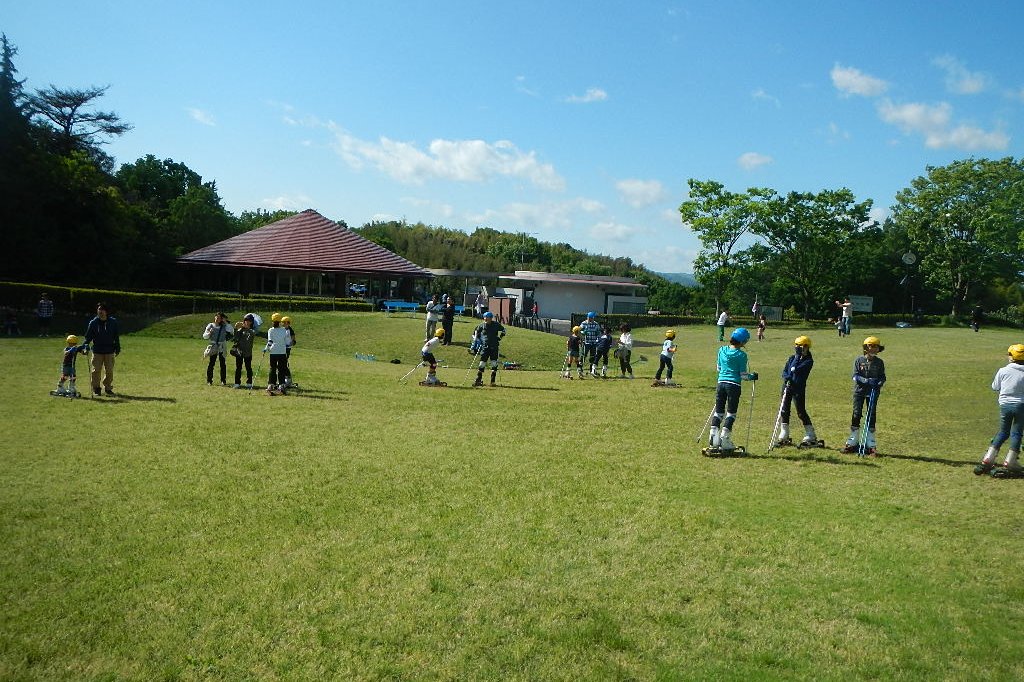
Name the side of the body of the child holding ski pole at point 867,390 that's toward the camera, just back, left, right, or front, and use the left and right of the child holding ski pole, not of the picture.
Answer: front

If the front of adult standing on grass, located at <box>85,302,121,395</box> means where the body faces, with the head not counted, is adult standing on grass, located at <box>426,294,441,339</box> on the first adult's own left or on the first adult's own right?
on the first adult's own left

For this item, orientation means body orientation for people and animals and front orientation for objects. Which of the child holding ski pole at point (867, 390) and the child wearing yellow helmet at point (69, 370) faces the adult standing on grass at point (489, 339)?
the child wearing yellow helmet

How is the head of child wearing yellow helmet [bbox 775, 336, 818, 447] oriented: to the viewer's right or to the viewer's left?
to the viewer's left

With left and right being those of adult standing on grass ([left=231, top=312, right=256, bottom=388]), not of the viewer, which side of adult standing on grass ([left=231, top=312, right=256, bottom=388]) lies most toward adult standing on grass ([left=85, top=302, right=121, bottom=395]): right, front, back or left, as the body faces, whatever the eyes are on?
right

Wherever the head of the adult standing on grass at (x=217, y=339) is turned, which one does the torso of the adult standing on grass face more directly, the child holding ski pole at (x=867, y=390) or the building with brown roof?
the child holding ski pole

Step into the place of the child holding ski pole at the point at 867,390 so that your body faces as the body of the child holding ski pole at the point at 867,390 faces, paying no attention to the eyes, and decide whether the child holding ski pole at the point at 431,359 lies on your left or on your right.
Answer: on your right

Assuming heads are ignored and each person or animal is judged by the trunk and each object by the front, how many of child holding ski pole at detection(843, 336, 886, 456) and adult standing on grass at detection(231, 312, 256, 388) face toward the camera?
2

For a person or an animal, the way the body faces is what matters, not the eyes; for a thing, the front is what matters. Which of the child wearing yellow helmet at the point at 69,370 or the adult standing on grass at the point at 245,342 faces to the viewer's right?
the child wearing yellow helmet

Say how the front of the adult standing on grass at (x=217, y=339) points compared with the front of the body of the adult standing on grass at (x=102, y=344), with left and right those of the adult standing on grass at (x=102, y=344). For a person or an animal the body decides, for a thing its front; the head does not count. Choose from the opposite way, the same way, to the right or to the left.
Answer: the same way

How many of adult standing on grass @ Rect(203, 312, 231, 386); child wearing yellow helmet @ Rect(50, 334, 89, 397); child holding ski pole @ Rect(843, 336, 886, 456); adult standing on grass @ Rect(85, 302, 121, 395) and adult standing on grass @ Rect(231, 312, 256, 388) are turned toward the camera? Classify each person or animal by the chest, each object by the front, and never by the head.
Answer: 4

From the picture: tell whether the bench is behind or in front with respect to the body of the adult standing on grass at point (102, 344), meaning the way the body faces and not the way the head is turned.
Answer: behind

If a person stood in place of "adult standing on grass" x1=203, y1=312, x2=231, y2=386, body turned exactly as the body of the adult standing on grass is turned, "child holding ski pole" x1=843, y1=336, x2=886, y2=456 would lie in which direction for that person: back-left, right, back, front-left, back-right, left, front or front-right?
front-left

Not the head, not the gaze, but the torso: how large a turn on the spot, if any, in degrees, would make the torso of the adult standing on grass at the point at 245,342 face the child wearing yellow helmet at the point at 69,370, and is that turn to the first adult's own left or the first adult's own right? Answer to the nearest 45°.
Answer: approximately 90° to the first adult's own right

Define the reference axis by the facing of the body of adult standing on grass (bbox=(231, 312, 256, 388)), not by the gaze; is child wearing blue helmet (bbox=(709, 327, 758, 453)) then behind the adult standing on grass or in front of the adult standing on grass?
in front

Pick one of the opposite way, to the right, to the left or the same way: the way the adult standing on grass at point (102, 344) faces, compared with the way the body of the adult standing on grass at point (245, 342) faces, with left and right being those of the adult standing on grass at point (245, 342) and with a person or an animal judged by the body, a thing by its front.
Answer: the same way

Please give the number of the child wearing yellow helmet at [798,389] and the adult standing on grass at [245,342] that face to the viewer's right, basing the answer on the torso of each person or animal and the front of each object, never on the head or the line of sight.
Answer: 0

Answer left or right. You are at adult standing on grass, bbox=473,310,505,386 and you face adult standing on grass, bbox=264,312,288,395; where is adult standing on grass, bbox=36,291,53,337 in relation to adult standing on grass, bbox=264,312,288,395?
right

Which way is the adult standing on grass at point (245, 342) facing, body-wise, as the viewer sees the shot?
toward the camera

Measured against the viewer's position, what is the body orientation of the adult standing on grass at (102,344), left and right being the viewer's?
facing the viewer
